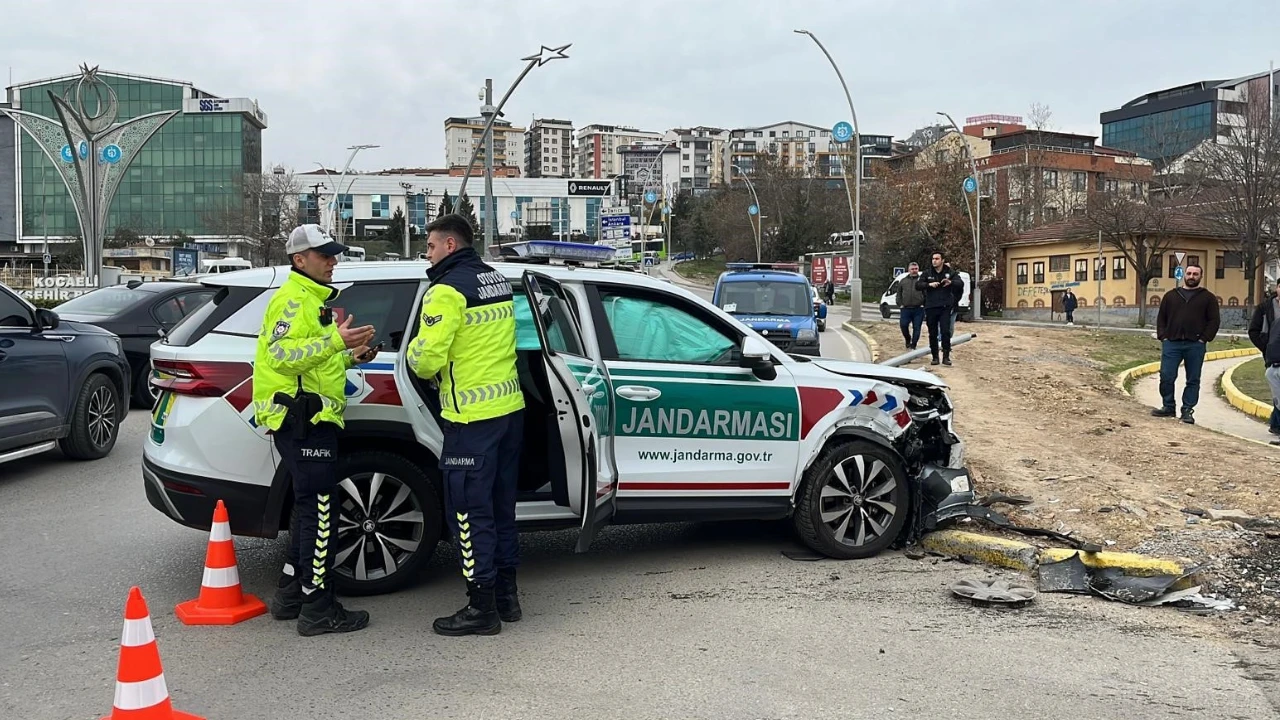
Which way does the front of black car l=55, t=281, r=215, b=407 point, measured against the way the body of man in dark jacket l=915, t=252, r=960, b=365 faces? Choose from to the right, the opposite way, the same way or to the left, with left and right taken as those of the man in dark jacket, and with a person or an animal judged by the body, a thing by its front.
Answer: the opposite way

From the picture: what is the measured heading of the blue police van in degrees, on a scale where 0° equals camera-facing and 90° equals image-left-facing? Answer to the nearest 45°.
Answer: approximately 0°

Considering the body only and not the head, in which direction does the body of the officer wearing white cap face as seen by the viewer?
to the viewer's right

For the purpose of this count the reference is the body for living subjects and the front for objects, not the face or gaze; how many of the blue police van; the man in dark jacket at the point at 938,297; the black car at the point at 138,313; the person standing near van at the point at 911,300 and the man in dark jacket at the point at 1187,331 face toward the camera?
4

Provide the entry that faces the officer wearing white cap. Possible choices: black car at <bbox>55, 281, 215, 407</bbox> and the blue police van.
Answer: the blue police van

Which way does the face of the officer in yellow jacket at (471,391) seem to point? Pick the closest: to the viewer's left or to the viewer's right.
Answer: to the viewer's left

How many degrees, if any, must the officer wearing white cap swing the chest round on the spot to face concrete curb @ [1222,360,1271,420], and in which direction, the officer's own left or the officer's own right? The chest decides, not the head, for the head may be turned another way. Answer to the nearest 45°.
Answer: approximately 45° to the officer's own left

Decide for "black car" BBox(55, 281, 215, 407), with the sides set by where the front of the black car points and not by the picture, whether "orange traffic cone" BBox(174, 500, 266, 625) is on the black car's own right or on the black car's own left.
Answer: on the black car's own right

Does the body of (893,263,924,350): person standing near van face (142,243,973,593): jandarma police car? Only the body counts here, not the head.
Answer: yes
